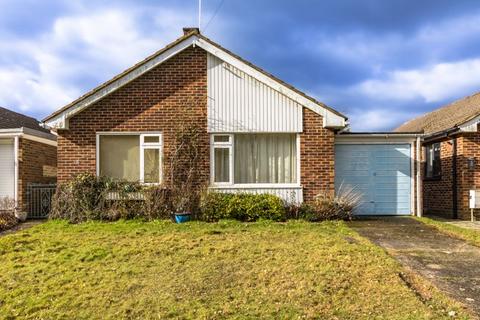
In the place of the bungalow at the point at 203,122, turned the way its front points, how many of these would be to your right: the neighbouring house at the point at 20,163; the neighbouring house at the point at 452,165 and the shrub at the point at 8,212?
2

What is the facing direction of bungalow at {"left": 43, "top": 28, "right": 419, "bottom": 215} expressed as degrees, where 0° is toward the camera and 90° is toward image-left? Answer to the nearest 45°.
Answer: approximately 0°

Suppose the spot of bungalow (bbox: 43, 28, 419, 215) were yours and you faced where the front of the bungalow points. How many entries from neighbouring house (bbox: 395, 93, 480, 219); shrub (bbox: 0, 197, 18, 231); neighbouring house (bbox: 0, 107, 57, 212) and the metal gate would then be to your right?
3

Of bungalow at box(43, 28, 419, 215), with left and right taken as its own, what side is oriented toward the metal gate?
right

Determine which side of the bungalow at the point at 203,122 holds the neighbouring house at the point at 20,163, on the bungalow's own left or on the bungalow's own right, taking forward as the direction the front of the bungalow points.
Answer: on the bungalow's own right

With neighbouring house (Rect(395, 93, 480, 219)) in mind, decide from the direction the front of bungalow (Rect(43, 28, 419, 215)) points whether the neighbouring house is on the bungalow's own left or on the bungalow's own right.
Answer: on the bungalow's own left

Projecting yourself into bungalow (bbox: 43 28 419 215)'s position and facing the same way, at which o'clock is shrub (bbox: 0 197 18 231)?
The shrub is roughly at 3 o'clock from the bungalow.
